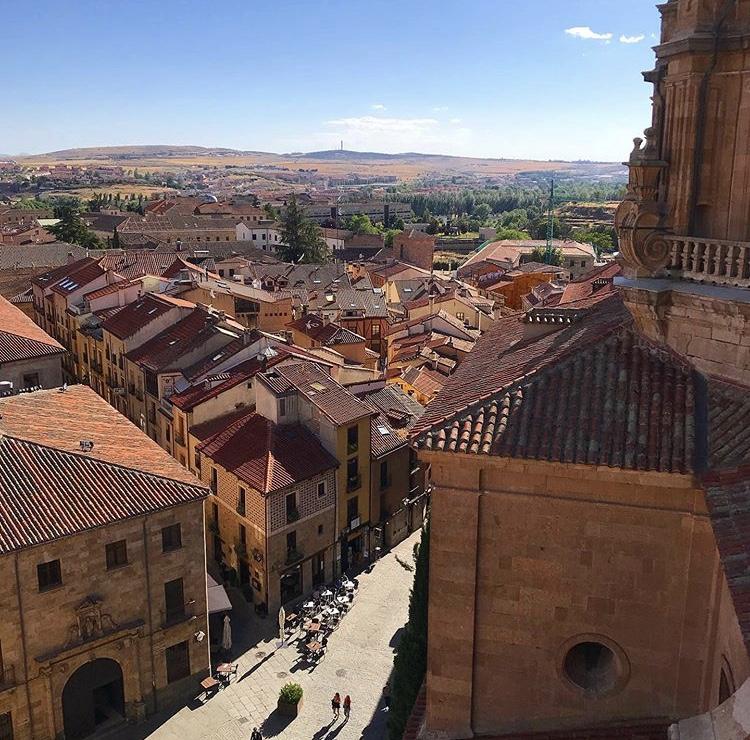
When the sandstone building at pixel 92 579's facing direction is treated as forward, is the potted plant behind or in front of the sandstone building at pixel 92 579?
in front

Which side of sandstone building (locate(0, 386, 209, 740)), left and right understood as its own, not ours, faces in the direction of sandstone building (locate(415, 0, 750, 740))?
front

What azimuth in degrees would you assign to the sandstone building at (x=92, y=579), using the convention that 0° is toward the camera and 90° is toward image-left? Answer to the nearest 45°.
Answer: approximately 315°
